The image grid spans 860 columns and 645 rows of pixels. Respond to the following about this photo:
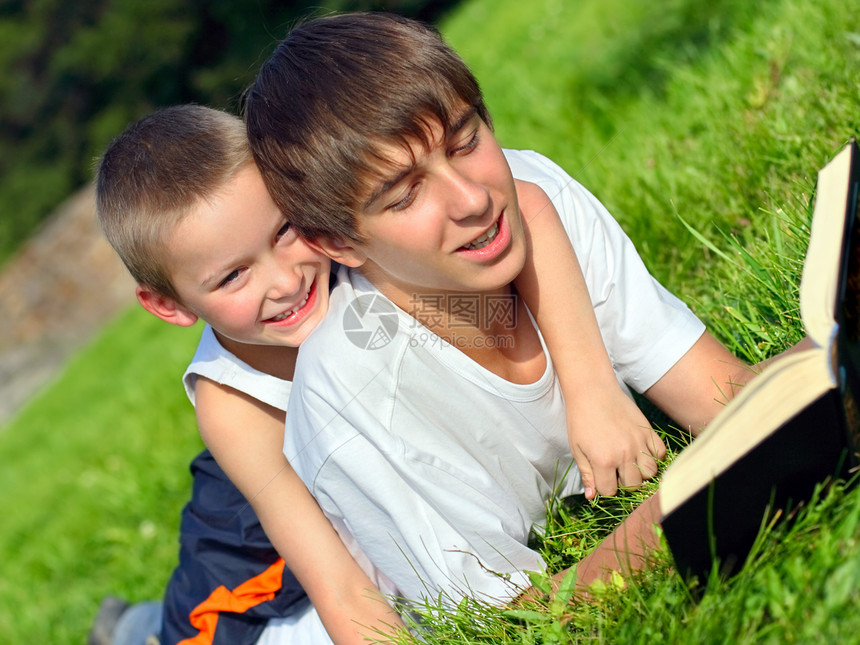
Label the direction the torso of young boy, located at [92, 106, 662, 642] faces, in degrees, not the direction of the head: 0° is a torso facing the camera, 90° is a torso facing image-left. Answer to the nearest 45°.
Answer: approximately 315°

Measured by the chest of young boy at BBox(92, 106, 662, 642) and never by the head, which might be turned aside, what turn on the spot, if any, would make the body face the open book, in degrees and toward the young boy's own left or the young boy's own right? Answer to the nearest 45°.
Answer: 0° — they already face it
